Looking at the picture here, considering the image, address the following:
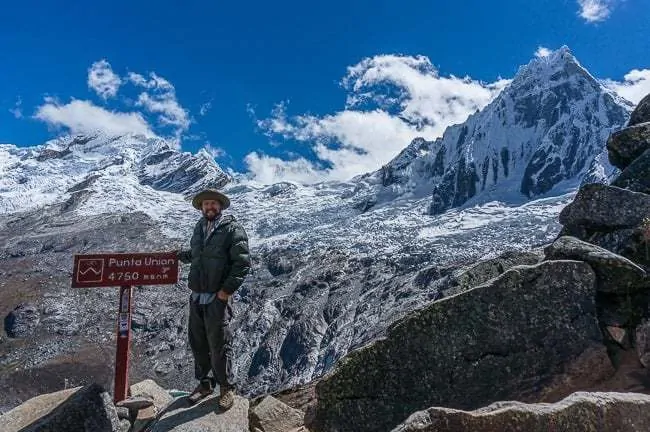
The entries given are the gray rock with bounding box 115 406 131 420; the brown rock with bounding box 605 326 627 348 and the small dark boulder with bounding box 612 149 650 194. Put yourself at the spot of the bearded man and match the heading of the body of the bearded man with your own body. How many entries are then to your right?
1

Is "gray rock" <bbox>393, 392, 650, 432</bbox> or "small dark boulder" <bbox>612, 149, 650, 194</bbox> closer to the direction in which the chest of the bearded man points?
the gray rock

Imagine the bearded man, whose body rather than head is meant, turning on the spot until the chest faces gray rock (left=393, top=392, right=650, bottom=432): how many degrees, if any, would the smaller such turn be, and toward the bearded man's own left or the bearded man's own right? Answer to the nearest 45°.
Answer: approximately 90° to the bearded man's own left

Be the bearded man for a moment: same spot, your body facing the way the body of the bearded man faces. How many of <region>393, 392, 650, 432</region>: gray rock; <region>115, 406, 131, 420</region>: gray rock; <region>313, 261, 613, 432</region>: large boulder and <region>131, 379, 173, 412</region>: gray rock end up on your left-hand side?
2

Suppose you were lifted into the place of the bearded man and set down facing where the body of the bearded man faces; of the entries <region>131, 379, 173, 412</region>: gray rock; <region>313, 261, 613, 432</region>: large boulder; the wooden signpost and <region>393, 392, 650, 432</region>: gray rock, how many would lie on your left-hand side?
2

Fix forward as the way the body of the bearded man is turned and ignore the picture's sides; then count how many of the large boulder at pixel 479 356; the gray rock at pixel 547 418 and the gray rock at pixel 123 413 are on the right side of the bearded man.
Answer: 1

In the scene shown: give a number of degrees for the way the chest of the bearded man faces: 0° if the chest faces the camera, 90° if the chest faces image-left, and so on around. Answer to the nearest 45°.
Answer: approximately 45°

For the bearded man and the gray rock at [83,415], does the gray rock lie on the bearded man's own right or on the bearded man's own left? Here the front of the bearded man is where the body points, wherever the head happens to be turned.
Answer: on the bearded man's own right

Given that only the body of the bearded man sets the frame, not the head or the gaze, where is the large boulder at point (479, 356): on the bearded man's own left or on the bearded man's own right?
on the bearded man's own left

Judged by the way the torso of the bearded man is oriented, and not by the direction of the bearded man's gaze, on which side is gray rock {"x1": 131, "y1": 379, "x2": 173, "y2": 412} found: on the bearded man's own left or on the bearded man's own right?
on the bearded man's own right

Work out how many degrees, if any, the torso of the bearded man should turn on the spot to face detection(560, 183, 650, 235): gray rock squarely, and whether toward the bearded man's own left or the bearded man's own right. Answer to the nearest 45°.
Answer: approximately 135° to the bearded man's own left

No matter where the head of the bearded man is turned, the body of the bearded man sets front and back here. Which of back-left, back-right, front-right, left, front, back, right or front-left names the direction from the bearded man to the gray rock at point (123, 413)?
right

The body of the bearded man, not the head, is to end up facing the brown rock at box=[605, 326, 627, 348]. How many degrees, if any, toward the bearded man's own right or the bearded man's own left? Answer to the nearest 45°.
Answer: approximately 135° to the bearded man's own left

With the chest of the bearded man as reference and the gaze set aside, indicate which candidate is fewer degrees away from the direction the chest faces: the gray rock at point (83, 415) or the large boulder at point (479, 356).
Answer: the gray rock
